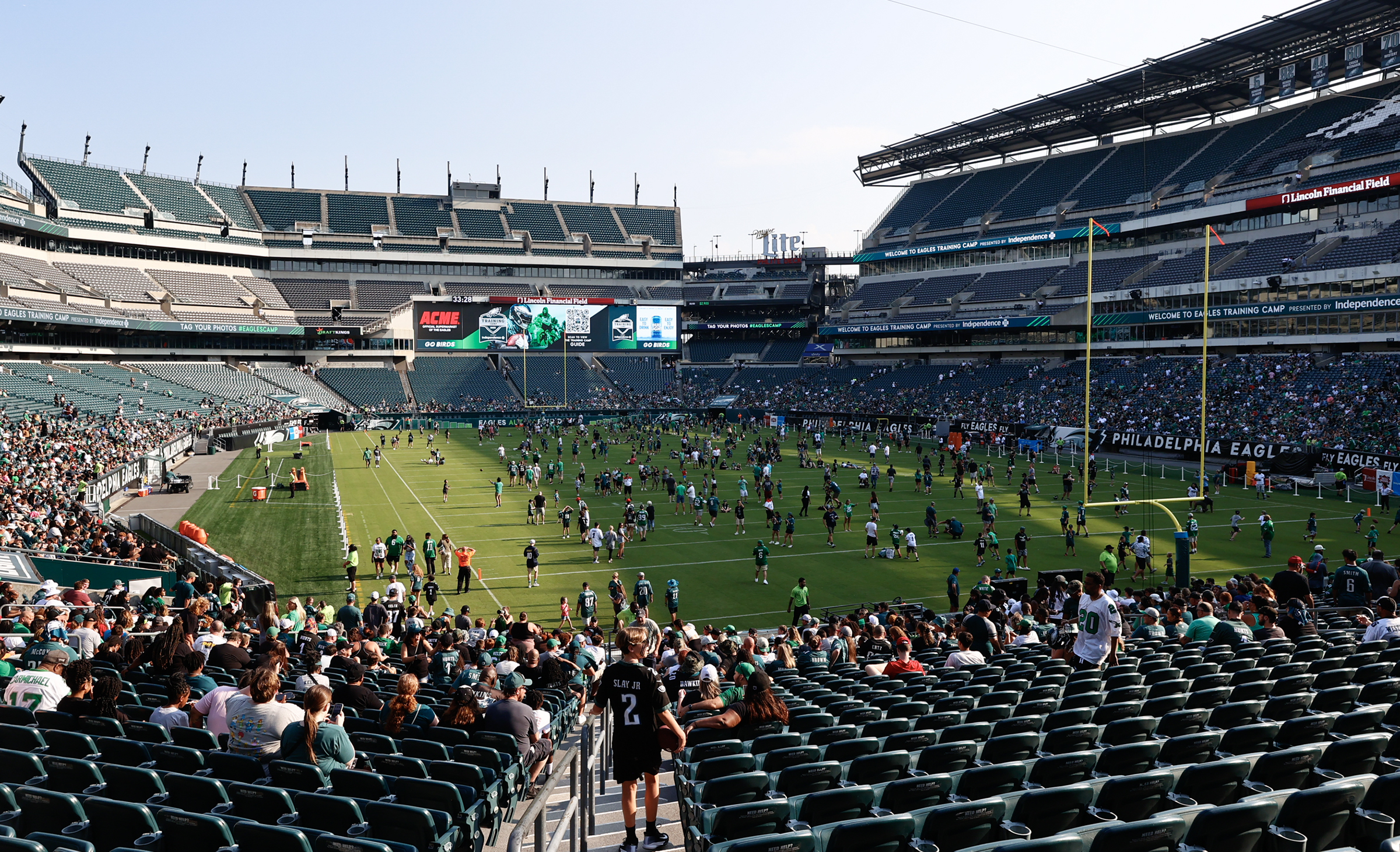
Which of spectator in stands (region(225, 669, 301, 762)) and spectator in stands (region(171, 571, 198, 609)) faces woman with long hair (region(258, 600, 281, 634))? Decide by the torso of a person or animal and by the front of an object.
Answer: spectator in stands (region(225, 669, 301, 762))

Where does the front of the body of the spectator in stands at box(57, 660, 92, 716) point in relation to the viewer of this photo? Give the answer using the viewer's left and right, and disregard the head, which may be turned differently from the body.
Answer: facing away from the viewer and to the right of the viewer

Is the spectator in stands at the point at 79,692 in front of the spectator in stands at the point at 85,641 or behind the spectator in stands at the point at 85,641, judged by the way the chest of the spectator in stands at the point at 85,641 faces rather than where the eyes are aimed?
behind

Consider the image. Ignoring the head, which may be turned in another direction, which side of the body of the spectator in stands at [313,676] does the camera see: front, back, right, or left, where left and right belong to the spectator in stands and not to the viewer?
back

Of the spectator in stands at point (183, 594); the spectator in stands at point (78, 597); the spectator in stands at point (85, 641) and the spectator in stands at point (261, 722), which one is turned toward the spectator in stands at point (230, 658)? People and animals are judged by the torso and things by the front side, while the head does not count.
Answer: the spectator in stands at point (261, 722)

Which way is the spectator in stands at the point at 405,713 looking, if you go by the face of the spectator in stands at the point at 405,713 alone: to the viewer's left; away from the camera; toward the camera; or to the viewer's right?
away from the camera

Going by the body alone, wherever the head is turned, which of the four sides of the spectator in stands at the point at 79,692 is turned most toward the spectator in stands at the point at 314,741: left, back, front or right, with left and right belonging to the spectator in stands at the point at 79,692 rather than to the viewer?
right

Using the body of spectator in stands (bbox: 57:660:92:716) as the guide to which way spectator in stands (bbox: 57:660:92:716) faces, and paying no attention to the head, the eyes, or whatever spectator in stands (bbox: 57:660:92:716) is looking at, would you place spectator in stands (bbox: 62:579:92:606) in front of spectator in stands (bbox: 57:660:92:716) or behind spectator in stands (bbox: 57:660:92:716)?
in front

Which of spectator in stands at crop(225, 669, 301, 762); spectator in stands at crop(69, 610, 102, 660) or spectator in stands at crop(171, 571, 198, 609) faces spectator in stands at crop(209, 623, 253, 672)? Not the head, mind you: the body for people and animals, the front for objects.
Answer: spectator in stands at crop(225, 669, 301, 762)

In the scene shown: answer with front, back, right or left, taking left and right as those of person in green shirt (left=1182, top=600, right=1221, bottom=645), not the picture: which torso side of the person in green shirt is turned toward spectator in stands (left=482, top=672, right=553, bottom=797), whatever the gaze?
left

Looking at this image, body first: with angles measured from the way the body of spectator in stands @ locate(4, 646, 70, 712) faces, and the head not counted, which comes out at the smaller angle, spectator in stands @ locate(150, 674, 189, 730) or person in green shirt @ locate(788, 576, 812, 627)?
the person in green shirt

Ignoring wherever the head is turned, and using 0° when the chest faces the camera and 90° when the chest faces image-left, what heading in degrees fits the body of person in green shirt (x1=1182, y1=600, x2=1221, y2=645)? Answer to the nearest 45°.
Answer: approximately 135°

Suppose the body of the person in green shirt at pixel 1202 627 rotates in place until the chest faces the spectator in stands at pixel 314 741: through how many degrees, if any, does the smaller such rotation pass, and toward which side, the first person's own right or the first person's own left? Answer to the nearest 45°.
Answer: approximately 90° to the first person's own left

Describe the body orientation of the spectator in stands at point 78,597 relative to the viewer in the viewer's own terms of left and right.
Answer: facing away from the viewer and to the right of the viewer

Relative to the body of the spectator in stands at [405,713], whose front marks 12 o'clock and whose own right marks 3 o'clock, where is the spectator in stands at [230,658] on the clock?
the spectator in stands at [230,658] is roughly at 11 o'clock from the spectator in stands at [405,713].

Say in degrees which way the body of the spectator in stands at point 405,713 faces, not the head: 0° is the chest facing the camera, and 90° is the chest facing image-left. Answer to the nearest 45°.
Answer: approximately 180°
